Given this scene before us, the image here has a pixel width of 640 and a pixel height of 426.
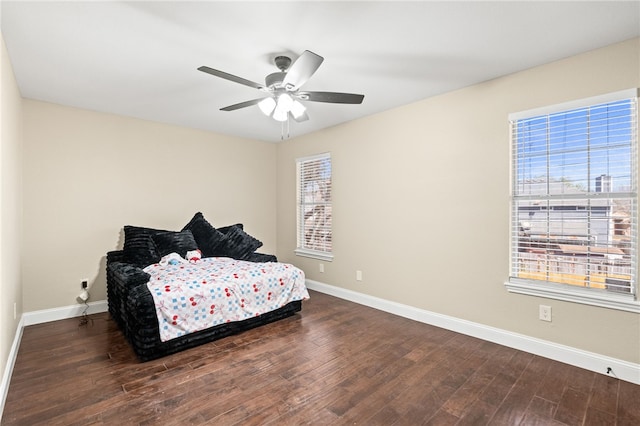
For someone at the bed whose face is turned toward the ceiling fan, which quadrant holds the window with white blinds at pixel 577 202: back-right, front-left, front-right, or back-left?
front-left

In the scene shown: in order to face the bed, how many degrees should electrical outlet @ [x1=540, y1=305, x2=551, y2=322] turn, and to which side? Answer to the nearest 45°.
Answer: approximately 45° to its right

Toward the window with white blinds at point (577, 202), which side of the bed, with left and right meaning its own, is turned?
front

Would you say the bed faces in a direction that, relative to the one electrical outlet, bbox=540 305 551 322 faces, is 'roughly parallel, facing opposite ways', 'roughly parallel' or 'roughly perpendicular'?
roughly perpendicular

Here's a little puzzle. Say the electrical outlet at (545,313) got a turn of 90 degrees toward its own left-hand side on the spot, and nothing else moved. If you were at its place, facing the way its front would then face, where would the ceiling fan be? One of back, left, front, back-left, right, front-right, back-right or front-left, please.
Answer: back-right

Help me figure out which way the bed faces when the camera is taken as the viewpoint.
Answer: facing the viewer and to the right of the viewer
